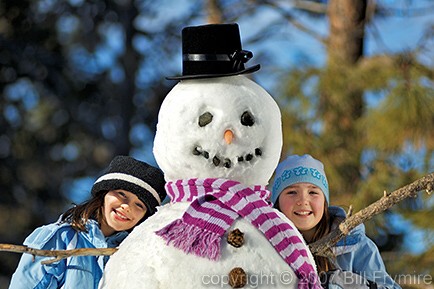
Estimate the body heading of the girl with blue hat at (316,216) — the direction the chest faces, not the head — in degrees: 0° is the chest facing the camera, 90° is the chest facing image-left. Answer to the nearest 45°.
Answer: approximately 0°

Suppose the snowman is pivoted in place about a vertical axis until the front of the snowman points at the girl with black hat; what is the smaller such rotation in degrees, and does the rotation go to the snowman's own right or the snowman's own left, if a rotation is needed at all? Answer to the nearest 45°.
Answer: approximately 135° to the snowman's own right

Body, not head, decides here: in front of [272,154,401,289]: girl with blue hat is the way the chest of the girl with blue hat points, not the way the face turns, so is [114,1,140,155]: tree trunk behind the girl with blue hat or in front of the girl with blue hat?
behind

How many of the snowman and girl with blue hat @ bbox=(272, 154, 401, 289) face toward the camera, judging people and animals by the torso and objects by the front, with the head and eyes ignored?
2

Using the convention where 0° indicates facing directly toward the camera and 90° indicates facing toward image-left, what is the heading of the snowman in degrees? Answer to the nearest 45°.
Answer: approximately 0°

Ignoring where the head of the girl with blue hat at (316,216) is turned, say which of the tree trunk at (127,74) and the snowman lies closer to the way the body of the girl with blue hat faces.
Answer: the snowman

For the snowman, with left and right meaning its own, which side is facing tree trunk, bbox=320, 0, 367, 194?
back

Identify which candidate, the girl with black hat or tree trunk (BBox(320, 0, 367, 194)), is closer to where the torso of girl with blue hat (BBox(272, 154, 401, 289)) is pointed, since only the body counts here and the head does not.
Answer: the girl with black hat

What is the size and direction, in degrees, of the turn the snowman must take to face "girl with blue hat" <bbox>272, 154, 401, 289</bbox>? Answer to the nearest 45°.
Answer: approximately 135° to its left

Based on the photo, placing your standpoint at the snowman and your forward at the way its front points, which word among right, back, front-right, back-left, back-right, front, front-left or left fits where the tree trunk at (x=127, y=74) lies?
back

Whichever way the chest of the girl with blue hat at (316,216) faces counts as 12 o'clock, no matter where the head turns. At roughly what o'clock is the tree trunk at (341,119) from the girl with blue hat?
The tree trunk is roughly at 6 o'clock from the girl with blue hat.
